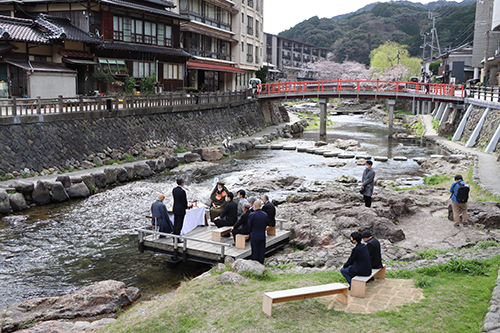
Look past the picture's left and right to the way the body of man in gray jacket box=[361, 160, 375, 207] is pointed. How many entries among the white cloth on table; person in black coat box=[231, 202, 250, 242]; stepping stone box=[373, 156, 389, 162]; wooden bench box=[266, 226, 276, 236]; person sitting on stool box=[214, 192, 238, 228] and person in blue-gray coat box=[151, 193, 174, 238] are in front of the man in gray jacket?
5

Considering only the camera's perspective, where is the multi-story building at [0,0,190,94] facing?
facing the viewer and to the right of the viewer

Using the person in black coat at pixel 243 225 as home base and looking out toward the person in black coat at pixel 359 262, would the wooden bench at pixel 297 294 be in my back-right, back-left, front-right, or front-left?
front-right

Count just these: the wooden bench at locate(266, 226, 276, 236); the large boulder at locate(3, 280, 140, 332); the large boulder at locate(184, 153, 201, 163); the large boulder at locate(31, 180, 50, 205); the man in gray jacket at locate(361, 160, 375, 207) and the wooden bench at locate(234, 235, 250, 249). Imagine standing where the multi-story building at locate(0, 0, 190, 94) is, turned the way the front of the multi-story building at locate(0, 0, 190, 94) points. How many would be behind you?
0

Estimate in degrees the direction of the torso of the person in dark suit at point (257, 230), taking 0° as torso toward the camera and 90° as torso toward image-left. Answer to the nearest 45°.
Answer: approximately 135°

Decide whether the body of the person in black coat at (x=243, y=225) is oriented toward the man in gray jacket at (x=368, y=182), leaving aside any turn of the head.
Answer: no

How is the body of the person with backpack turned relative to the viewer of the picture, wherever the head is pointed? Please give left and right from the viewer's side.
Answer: facing away from the viewer and to the left of the viewer

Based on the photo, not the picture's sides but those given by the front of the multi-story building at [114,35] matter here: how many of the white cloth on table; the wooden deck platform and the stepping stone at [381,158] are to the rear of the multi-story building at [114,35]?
0

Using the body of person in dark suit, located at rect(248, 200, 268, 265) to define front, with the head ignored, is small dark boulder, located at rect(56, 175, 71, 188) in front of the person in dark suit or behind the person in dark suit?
in front

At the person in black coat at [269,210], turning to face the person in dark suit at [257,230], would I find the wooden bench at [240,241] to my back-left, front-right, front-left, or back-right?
front-right

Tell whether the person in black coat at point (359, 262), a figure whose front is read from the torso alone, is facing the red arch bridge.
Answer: no
